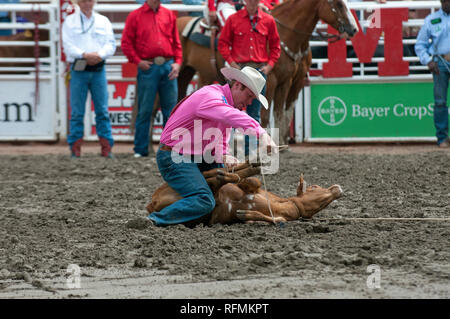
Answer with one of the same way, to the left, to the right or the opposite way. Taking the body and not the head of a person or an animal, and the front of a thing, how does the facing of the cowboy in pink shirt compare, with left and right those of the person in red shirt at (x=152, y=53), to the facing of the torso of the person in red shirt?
to the left

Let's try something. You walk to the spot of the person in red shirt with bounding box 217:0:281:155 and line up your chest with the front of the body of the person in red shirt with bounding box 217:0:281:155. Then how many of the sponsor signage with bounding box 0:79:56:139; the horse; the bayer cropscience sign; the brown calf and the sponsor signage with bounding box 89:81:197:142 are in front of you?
1

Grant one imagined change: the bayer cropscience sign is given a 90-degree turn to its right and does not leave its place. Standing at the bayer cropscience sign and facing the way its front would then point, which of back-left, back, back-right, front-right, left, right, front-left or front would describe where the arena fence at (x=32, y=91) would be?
front

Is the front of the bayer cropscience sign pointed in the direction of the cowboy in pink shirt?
yes

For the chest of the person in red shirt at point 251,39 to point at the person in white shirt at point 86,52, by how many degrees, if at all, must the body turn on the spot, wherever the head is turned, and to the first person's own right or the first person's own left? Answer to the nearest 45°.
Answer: approximately 90° to the first person's own right

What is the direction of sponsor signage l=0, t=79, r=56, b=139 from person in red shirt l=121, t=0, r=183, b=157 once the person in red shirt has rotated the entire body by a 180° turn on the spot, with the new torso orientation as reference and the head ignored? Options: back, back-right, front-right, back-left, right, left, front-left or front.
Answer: front-left

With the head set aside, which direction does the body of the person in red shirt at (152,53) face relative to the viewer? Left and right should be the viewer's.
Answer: facing the viewer

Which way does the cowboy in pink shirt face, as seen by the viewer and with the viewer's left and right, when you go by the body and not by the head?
facing to the right of the viewer

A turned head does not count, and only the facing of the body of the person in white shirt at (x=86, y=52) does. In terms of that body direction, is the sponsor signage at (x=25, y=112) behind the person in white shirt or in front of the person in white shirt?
behind

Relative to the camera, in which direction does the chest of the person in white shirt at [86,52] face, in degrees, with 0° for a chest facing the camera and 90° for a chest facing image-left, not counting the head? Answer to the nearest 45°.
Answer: approximately 0°

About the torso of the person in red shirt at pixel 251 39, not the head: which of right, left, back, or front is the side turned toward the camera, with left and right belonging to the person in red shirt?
front

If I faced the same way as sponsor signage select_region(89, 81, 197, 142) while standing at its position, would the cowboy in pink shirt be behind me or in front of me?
in front

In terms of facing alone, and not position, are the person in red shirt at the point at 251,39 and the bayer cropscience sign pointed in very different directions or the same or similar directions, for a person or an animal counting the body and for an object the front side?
same or similar directions

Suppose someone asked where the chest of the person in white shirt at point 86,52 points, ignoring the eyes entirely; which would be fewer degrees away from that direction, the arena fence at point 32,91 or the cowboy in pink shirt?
the cowboy in pink shirt

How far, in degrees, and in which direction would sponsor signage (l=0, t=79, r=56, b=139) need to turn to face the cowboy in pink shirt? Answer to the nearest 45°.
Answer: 0° — it already faces them

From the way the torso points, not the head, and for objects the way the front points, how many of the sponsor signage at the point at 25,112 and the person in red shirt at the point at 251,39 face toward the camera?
2

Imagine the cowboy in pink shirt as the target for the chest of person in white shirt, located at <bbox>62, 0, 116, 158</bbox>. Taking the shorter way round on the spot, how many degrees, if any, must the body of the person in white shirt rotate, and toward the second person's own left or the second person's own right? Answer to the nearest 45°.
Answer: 0° — they already face them

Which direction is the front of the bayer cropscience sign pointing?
toward the camera

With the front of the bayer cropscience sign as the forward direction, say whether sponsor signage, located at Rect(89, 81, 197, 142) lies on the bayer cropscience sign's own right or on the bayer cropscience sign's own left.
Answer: on the bayer cropscience sign's own right

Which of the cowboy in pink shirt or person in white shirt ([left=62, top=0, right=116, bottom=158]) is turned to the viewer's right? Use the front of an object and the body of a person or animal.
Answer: the cowboy in pink shirt

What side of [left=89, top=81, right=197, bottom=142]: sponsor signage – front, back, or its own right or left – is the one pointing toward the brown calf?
front
